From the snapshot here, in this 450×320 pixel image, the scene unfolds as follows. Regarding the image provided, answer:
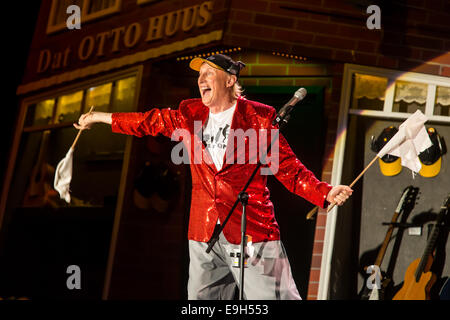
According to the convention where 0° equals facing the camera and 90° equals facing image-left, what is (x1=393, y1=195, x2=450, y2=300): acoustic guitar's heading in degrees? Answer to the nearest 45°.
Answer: approximately 45°

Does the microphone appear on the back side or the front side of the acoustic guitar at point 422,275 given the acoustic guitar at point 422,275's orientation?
on the front side

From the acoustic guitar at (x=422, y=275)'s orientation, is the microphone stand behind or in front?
in front

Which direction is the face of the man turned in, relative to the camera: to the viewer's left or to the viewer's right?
to the viewer's left

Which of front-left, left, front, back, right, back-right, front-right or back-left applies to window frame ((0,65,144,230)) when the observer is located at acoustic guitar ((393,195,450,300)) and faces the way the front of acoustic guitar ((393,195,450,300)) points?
front-right

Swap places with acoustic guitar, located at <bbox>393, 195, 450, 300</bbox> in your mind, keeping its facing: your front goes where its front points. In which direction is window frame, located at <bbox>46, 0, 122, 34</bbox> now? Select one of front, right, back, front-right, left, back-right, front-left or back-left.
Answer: front-right
